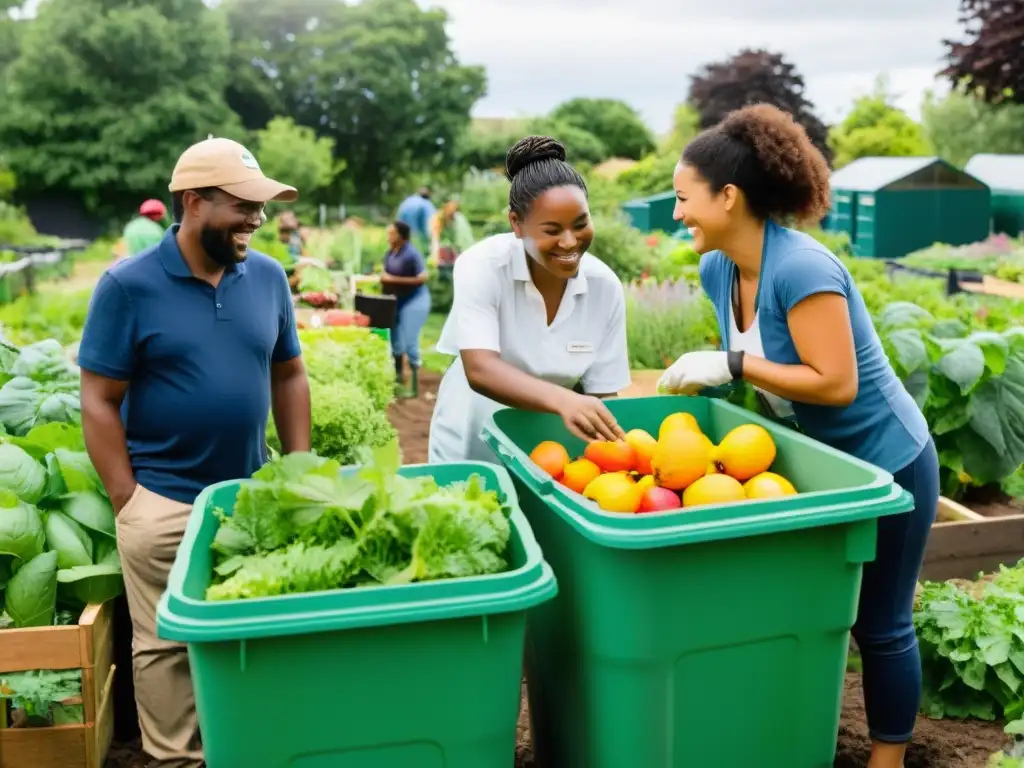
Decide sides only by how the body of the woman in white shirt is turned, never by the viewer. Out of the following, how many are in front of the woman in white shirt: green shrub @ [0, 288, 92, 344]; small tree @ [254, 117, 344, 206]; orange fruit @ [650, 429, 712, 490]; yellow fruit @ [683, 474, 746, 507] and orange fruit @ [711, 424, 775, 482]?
3

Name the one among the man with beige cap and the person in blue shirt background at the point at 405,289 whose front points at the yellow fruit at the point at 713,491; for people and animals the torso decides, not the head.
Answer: the man with beige cap

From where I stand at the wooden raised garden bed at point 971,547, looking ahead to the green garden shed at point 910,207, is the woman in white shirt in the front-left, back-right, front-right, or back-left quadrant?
back-left

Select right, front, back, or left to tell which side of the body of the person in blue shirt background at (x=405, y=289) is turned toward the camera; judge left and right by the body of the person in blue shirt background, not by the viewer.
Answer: left

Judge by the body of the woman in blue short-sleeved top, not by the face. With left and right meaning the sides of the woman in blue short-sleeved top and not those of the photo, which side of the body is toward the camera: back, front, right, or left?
left

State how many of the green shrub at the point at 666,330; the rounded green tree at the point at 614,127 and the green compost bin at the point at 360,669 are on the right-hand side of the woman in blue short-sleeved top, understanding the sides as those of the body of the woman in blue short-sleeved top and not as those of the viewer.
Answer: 2

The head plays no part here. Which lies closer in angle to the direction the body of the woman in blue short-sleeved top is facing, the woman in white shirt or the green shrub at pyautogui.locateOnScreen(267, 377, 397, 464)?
the woman in white shirt

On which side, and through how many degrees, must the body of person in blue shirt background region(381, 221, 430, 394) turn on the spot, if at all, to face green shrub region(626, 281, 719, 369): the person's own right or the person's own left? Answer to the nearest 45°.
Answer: approximately 135° to the person's own left

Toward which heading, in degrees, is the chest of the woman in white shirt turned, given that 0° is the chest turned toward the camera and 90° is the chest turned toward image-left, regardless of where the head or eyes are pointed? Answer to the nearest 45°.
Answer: approximately 315°
